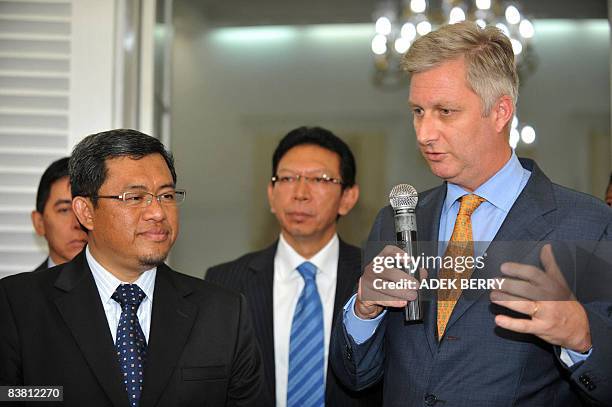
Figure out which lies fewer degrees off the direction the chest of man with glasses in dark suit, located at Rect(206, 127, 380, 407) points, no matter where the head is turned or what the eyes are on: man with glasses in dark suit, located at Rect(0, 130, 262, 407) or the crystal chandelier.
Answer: the man with glasses in dark suit

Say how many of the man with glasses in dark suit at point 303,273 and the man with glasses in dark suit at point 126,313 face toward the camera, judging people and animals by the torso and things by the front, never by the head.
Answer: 2

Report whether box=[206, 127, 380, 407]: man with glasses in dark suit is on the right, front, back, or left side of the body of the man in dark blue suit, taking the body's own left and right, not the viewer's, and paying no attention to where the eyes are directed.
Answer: right

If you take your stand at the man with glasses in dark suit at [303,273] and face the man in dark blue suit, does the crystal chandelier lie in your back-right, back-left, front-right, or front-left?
back-left

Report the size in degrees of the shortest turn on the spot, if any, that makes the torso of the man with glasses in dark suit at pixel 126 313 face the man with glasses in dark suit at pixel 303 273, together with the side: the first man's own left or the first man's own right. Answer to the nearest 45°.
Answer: approximately 135° to the first man's own left

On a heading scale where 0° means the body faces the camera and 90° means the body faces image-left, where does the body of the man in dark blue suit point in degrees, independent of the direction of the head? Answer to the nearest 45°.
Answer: approximately 45°

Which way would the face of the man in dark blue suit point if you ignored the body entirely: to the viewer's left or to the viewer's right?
to the viewer's left

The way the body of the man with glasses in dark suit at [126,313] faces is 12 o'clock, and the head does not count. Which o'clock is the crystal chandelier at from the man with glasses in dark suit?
The crystal chandelier is roughly at 7 o'clock from the man with glasses in dark suit.

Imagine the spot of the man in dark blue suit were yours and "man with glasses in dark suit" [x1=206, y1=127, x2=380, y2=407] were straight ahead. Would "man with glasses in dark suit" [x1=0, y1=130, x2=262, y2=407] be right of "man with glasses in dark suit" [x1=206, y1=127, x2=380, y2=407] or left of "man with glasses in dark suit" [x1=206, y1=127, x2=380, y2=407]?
left

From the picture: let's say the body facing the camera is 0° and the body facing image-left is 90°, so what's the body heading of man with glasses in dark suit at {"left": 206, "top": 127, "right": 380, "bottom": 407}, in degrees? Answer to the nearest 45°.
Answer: approximately 0°

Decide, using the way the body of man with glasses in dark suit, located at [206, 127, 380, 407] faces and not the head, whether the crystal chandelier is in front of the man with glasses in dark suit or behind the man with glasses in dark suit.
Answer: behind
